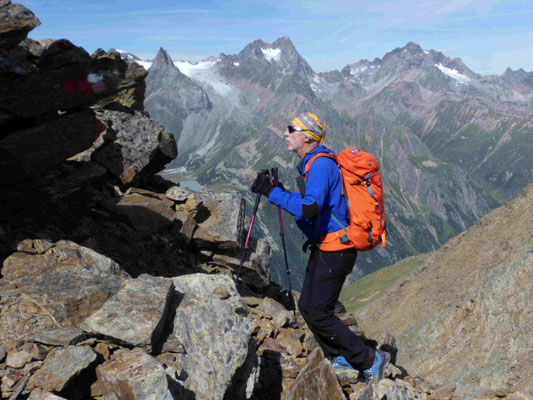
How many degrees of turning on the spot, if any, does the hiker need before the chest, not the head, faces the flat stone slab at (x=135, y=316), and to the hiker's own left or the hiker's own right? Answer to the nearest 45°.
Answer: approximately 45° to the hiker's own left

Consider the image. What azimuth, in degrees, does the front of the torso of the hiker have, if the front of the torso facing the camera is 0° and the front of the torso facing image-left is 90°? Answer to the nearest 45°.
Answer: approximately 90°

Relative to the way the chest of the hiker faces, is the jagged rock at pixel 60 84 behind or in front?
in front

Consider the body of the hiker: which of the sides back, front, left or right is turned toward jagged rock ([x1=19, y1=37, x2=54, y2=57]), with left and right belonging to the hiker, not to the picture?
front

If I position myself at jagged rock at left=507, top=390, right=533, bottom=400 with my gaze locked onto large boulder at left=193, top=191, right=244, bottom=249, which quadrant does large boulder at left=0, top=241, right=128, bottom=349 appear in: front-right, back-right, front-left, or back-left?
front-left

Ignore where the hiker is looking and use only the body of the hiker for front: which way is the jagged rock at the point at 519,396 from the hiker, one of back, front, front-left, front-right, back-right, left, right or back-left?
back

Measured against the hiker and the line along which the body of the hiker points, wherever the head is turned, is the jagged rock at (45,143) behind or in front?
in front
